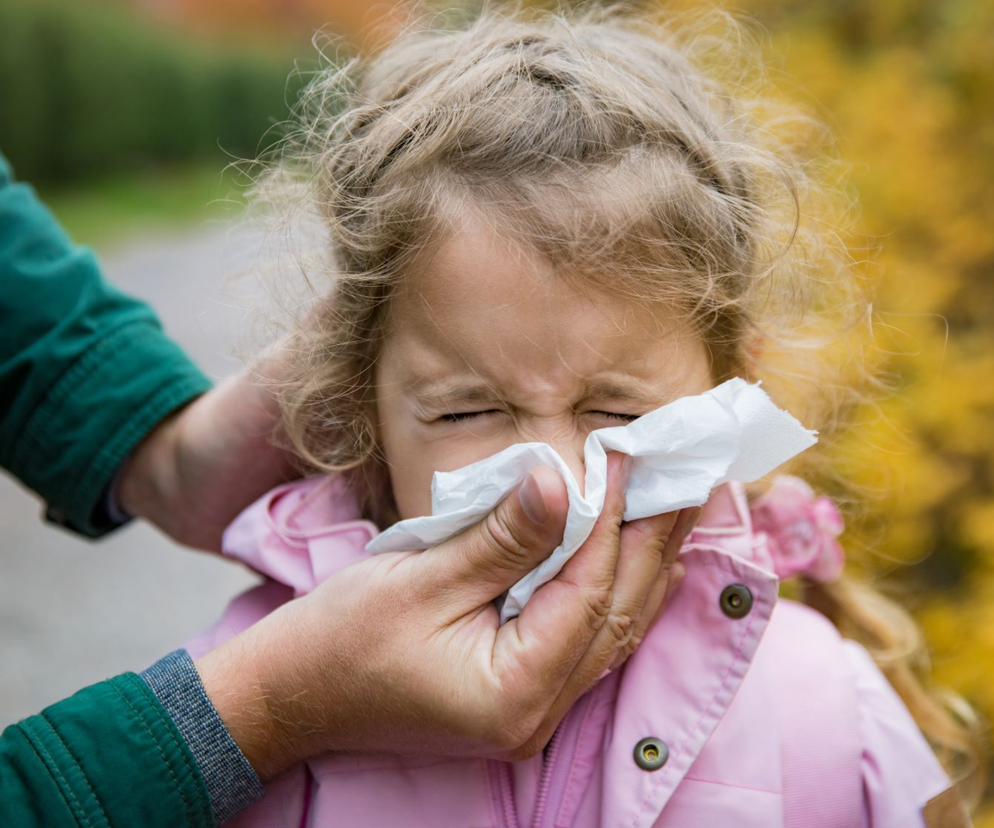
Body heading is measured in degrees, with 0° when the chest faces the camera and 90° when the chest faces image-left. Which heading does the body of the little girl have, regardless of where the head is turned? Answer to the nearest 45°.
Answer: approximately 0°
